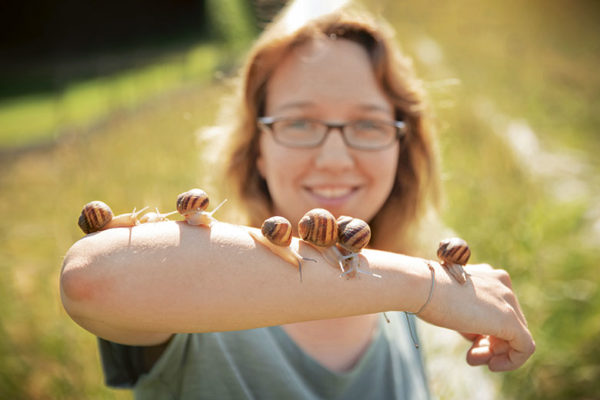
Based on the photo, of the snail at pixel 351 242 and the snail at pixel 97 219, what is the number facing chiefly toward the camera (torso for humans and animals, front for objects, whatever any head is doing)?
1

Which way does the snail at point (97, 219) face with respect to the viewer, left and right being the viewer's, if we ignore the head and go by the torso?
facing to the right of the viewer

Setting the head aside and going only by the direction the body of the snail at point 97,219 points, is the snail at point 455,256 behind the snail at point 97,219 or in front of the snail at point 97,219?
in front

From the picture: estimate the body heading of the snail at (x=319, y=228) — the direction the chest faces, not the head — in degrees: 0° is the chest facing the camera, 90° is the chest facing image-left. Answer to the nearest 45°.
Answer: approximately 315°

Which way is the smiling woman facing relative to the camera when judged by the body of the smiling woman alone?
toward the camera
